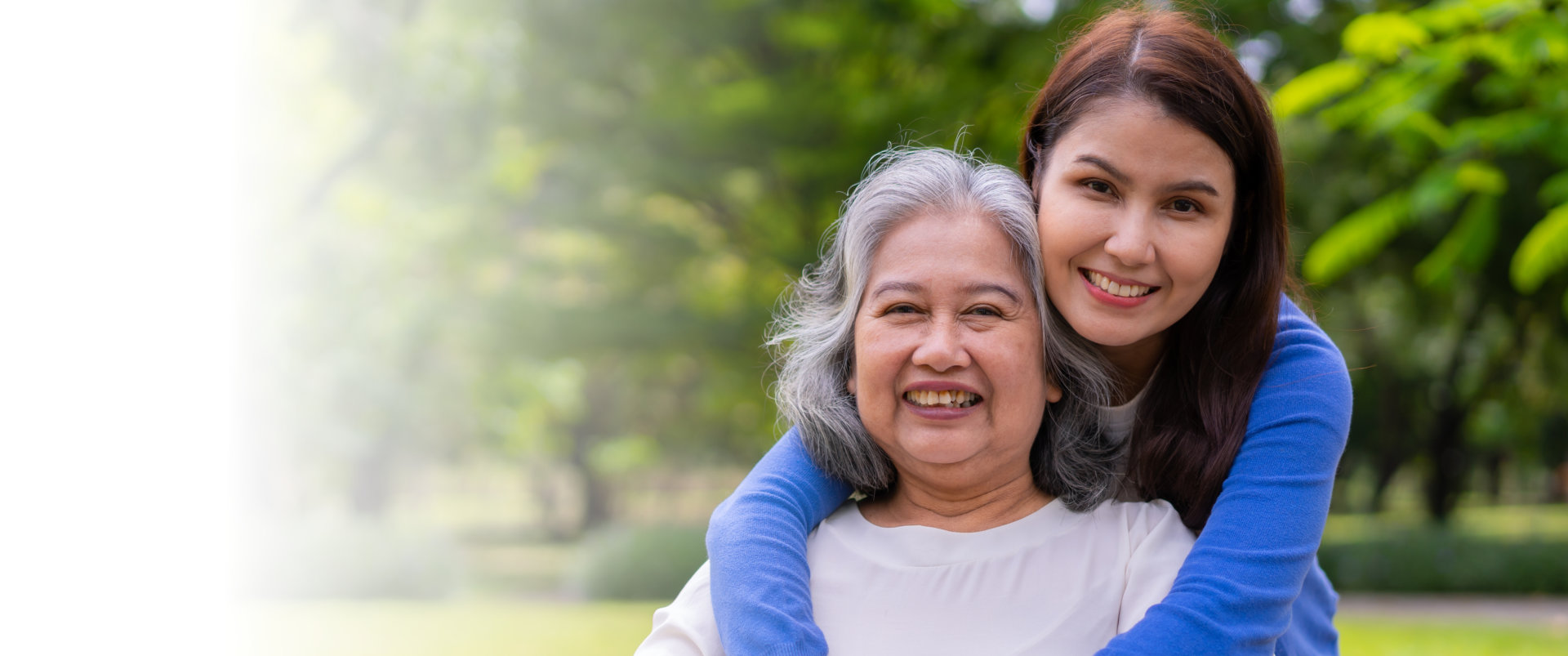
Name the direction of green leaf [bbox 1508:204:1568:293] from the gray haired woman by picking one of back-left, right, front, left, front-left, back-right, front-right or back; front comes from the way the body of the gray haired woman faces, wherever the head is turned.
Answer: back-left

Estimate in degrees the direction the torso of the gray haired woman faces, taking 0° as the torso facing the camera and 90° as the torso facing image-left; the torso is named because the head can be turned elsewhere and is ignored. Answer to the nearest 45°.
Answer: approximately 0°

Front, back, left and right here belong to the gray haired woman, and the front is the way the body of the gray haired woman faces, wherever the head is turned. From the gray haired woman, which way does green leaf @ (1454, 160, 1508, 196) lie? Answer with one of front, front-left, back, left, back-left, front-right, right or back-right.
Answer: back-left

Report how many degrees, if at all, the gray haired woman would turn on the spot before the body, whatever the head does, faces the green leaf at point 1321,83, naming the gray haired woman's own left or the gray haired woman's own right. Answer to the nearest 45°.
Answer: approximately 135° to the gray haired woman's own left

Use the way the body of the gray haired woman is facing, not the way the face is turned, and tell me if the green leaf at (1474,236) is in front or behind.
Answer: behind

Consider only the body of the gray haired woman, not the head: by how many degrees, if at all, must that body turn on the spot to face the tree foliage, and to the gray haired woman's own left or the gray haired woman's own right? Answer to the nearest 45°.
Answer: approximately 135° to the gray haired woman's own left

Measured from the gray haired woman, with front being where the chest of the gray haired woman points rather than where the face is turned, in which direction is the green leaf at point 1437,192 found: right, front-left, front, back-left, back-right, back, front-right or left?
back-left
